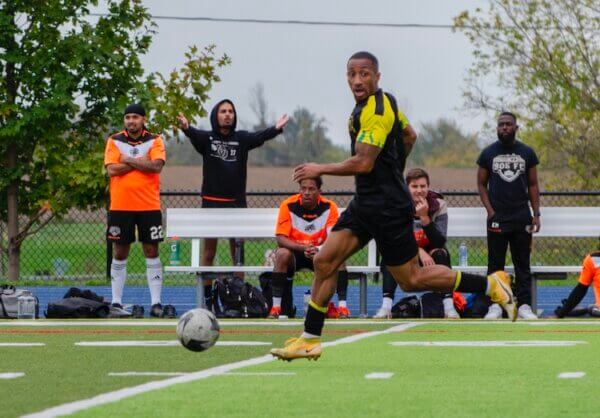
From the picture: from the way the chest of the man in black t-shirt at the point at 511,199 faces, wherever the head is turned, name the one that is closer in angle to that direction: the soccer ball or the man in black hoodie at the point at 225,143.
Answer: the soccer ball

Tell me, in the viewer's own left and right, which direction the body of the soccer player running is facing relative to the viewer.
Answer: facing to the left of the viewer

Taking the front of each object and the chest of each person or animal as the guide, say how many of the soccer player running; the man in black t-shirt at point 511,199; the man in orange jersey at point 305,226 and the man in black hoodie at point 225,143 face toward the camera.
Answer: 3

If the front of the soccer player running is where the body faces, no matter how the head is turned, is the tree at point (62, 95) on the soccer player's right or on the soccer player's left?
on the soccer player's right

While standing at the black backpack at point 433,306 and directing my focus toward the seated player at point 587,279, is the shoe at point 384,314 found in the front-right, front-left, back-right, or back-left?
back-right

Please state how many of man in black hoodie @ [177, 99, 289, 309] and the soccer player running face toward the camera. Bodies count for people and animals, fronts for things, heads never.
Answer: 1

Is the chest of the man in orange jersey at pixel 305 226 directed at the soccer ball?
yes

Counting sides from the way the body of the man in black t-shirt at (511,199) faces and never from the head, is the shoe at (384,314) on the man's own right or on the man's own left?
on the man's own right
